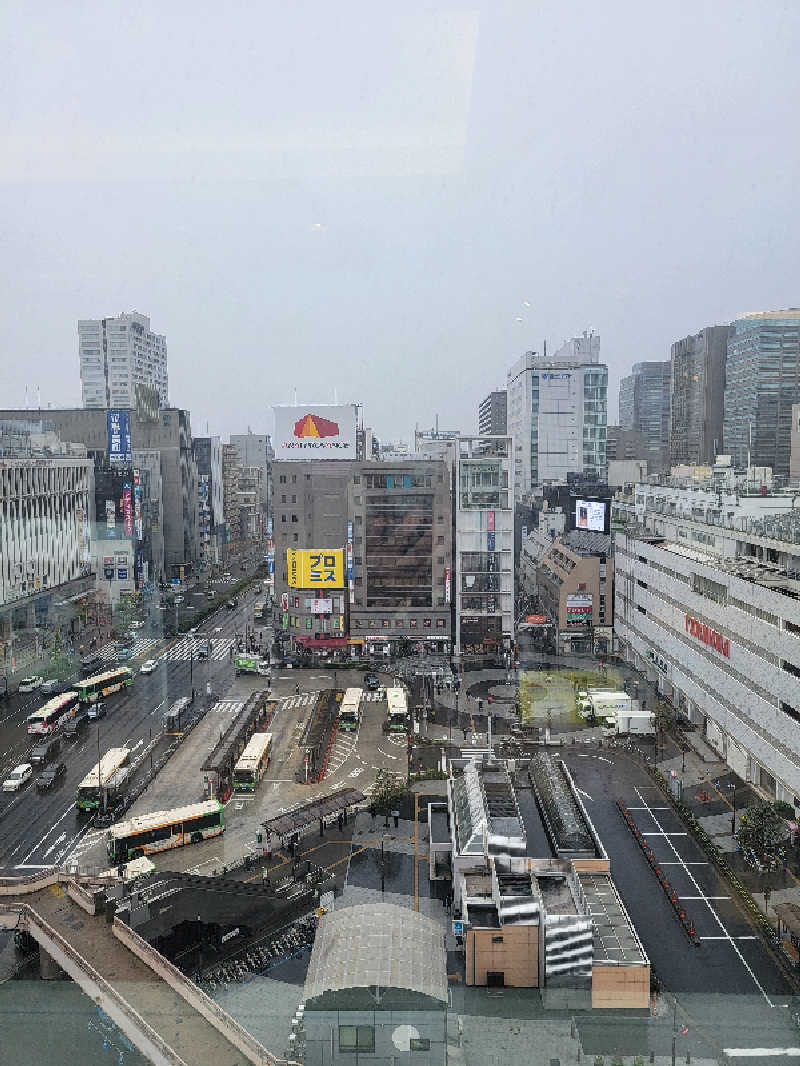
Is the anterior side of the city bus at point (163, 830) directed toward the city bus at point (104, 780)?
no

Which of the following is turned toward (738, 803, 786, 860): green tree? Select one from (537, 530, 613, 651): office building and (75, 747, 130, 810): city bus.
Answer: the office building

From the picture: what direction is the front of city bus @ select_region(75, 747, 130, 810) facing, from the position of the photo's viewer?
facing the viewer and to the left of the viewer

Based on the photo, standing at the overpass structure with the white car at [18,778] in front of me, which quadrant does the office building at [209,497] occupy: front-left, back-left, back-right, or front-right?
front-right

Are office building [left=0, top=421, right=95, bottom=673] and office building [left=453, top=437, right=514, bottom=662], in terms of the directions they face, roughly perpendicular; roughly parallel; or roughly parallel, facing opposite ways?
roughly perpendicular

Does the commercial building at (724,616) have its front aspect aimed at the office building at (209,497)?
no

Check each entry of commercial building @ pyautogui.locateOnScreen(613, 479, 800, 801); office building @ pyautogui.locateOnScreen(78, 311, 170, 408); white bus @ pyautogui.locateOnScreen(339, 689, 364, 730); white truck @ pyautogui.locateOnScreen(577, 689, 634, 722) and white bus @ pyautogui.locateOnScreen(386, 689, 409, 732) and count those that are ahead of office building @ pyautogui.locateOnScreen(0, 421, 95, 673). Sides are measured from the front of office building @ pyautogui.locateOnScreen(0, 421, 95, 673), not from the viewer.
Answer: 4

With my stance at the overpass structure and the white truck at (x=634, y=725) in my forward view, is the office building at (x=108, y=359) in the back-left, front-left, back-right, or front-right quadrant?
front-left

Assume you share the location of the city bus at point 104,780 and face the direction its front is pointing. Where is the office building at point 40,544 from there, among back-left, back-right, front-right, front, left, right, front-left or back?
back-right

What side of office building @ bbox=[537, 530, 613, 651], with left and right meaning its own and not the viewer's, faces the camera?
front

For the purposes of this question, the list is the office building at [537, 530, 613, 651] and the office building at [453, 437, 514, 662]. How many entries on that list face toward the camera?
2

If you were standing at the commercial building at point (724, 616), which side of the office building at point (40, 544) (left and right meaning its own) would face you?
front

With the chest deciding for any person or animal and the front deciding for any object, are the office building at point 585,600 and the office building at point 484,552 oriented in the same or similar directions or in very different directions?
same or similar directions

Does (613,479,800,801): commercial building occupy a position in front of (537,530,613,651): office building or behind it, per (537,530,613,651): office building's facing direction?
in front

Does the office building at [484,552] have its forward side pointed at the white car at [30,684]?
no
